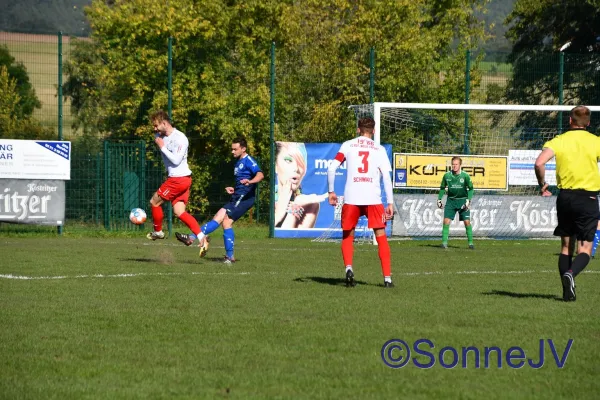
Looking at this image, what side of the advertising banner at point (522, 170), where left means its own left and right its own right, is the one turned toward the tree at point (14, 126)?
right

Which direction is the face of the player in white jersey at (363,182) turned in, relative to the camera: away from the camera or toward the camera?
away from the camera

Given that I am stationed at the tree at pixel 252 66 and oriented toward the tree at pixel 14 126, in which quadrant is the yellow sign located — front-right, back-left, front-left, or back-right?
back-left

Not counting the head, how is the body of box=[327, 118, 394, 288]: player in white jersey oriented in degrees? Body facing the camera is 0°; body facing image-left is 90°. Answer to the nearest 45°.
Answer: approximately 180°

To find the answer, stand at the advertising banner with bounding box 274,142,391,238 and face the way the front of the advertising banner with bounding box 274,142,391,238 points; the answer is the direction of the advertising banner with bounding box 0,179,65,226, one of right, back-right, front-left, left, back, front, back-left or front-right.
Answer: right

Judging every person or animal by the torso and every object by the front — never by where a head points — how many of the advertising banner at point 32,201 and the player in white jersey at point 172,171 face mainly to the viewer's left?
1

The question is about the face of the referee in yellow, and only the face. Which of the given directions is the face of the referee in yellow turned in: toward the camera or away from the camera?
away from the camera

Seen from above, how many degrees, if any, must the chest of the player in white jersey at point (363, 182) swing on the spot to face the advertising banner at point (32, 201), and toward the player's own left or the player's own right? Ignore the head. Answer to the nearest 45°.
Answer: approximately 45° to the player's own left

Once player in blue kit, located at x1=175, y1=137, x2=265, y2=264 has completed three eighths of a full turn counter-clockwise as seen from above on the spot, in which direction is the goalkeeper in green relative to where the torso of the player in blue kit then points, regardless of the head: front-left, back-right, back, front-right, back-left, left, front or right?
front-left

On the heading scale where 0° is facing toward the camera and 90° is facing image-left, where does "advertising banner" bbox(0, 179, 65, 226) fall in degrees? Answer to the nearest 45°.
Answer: approximately 0°
